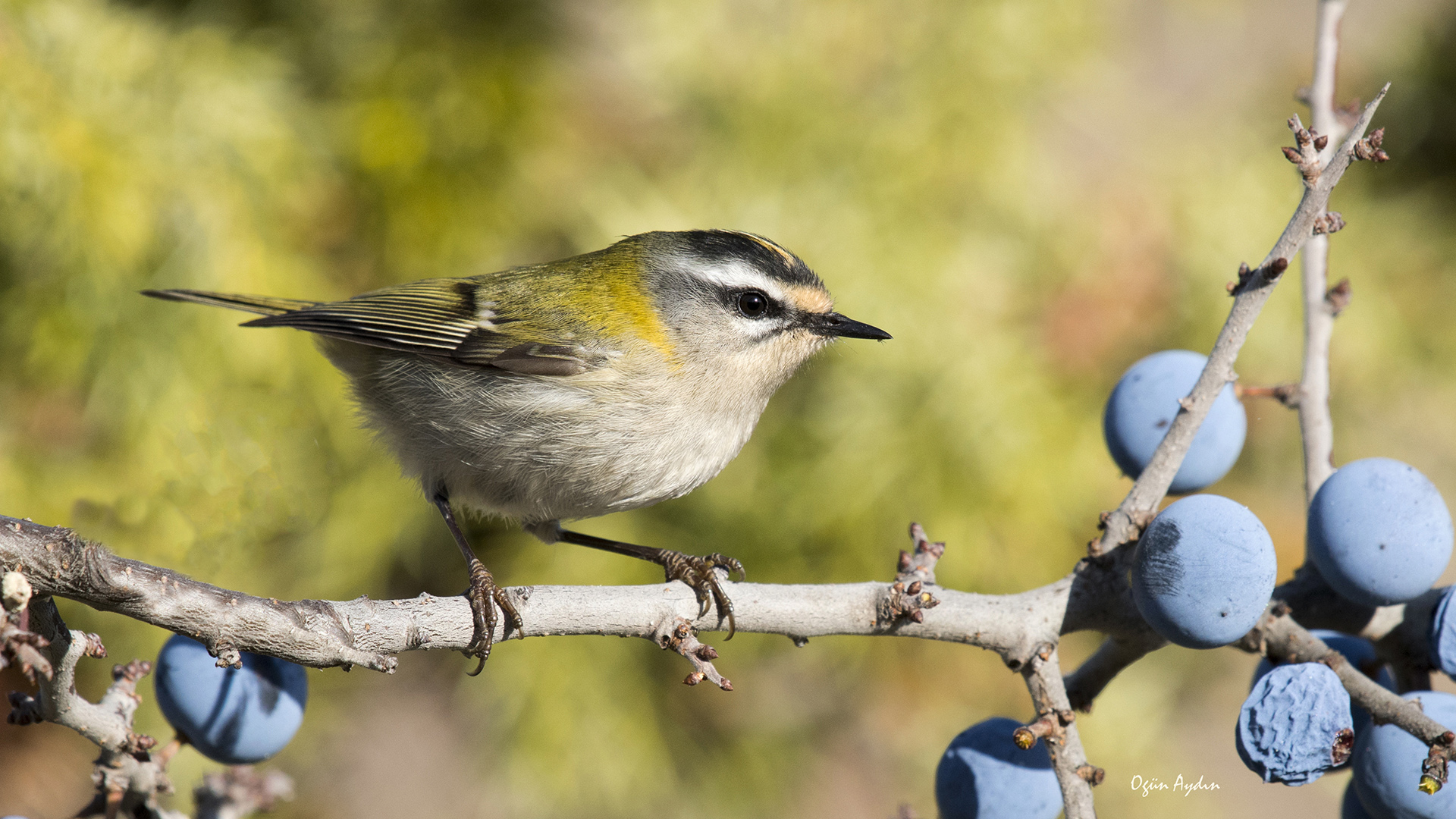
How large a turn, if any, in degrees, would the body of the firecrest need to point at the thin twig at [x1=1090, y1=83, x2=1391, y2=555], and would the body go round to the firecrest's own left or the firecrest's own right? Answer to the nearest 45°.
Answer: approximately 45° to the firecrest's own right

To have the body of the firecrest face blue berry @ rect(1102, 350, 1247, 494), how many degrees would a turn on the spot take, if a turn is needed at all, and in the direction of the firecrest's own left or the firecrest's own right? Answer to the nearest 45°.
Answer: approximately 45° to the firecrest's own right

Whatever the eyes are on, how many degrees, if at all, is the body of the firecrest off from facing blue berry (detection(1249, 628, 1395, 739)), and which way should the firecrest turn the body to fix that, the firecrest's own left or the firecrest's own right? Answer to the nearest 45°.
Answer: approximately 45° to the firecrest's own right

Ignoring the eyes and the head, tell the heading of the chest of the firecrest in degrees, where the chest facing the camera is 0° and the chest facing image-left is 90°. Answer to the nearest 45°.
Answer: approximately 270°

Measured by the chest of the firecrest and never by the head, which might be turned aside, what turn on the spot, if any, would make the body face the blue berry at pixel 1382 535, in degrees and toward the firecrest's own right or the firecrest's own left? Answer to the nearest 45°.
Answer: approximately 45° to the firecrest's own right

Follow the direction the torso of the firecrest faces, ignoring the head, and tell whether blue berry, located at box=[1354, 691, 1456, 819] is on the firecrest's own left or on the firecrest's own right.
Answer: on the firecrest's own right
